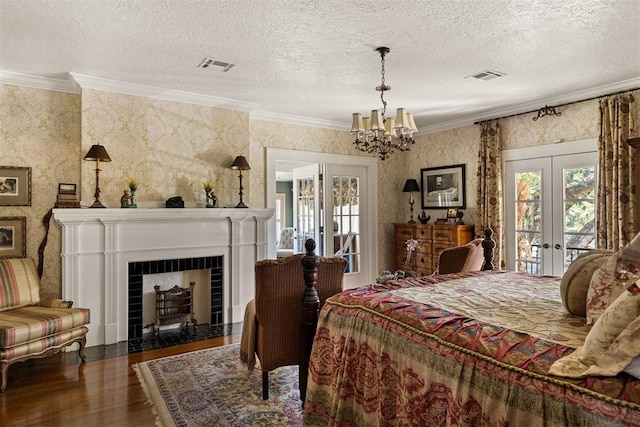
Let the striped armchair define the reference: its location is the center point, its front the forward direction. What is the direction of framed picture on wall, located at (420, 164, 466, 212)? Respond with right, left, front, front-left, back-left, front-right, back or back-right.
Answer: front-left

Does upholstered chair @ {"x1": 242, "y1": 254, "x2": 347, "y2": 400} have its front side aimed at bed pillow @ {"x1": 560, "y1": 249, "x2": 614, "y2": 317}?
no

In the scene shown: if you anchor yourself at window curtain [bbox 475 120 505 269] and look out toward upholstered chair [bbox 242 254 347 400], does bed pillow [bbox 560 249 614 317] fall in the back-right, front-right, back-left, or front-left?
front-left

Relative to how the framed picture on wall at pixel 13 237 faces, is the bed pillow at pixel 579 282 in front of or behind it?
in front

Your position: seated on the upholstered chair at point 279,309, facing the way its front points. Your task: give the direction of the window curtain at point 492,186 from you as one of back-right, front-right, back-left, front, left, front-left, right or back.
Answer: right

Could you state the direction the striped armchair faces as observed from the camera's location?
facing the viewer and to the right of the viewer

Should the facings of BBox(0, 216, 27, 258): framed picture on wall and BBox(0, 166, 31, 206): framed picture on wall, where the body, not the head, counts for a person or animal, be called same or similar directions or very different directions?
same or similar directions

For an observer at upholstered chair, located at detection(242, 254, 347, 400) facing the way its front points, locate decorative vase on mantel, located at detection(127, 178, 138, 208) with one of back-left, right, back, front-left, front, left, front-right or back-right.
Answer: front

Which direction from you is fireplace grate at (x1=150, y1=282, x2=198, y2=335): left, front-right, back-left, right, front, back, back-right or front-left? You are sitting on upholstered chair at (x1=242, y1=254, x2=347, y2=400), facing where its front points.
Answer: front

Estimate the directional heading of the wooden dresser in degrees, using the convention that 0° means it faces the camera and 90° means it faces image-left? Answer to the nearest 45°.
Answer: approximately 45°

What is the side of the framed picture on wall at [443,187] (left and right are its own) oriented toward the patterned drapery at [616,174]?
left

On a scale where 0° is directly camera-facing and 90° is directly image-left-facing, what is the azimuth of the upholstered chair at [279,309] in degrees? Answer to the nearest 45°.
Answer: approximately 135°
